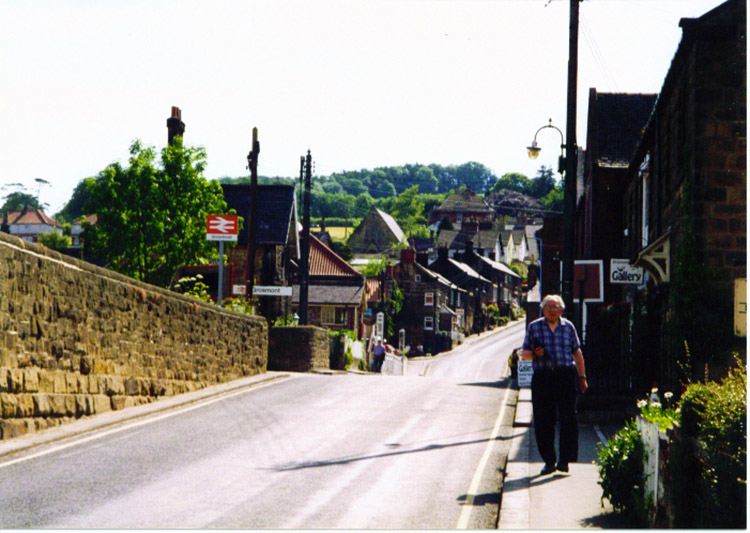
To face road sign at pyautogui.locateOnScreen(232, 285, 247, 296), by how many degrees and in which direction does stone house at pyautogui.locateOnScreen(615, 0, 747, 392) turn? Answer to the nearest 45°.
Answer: approximately 45° to its right

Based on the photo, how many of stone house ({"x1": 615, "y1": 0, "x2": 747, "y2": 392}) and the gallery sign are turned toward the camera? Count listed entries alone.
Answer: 1

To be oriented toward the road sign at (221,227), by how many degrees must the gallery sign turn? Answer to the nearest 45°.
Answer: approximately 90° to its right

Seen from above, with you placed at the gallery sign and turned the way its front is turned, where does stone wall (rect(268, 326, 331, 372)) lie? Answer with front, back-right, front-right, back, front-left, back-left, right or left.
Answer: back-right

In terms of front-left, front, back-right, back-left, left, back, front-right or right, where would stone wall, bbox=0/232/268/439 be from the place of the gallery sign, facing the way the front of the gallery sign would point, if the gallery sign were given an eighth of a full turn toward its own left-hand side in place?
right

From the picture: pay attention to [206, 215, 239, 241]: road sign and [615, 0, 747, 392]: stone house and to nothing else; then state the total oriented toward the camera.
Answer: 1

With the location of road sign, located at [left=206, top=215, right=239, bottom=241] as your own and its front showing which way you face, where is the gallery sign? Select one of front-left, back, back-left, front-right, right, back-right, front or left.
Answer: front-left

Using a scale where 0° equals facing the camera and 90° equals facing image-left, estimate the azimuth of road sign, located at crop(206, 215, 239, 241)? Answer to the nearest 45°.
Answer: approximately 0°

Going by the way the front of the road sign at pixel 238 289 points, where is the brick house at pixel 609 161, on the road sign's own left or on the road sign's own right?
on the road sign's own left

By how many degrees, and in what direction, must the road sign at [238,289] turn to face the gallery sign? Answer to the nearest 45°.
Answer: approximately 45° to its left
